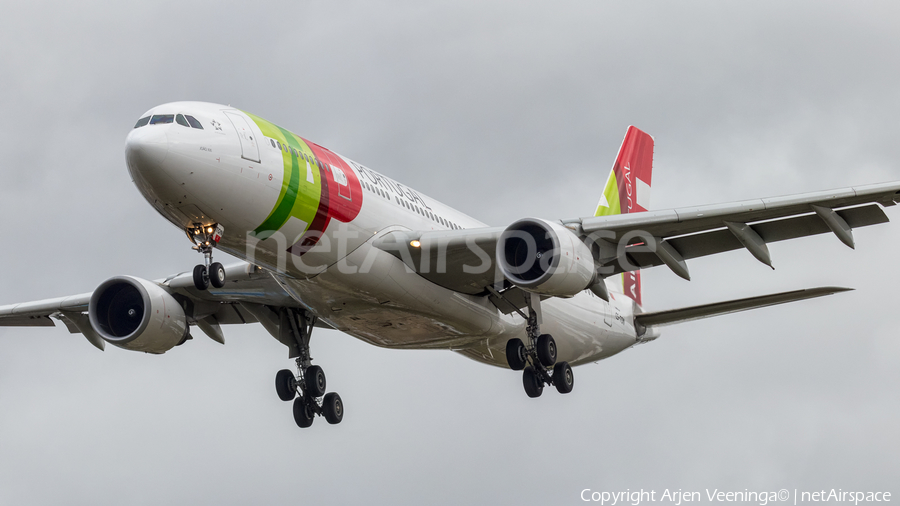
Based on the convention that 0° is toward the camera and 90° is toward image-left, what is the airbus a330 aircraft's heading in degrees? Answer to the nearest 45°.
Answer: approximately 45°
